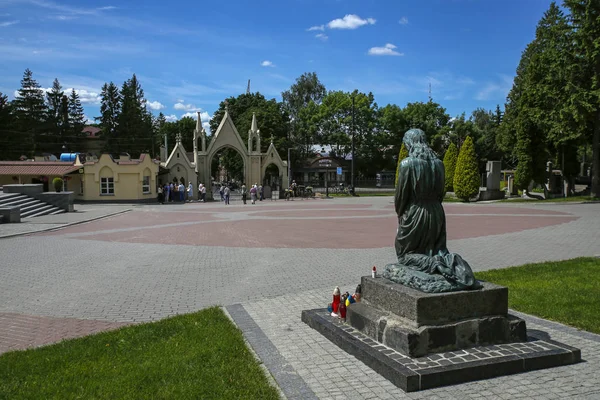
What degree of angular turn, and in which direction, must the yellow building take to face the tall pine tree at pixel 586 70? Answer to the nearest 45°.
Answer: approximately 45° to its left

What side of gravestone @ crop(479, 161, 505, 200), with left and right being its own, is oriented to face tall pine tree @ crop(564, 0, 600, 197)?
left

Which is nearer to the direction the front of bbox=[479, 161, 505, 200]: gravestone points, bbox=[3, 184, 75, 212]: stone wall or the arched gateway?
the stone wall

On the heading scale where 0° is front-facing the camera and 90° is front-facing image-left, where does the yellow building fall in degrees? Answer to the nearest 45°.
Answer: approximately 0°

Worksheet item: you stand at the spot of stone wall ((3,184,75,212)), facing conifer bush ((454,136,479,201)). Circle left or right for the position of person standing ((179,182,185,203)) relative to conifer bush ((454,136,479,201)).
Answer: left

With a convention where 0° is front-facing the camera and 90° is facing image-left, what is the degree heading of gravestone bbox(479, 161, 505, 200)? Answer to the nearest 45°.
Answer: approximately 45°

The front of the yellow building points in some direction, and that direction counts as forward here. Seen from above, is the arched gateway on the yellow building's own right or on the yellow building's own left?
on the yellow building's own left
